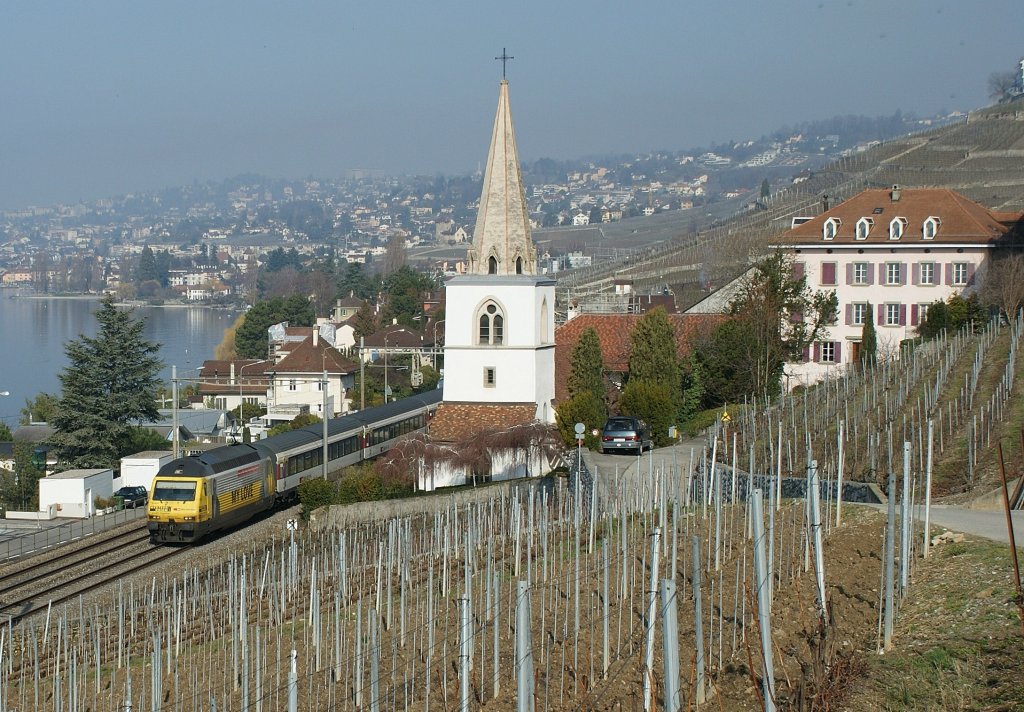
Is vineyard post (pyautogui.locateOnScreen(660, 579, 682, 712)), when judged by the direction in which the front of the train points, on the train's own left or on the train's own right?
on the train's own left

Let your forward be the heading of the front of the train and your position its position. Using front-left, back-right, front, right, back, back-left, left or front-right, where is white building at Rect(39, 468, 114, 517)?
right

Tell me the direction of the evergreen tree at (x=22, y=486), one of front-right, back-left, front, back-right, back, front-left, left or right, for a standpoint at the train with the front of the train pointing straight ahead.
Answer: right

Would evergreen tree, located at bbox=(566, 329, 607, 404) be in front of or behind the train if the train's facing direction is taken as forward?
behind

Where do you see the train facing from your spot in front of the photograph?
facing the viewer and to the left of the viewer

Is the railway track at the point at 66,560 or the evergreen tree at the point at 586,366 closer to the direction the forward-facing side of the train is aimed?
the railway track

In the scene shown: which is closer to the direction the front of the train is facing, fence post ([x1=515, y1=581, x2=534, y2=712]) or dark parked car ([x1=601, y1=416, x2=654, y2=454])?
the fence post

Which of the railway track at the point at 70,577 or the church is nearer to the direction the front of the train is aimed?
the railway track

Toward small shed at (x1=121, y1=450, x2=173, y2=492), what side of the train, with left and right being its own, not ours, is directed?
right

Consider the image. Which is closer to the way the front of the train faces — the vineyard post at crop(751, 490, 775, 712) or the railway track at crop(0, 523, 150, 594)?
the railway track
